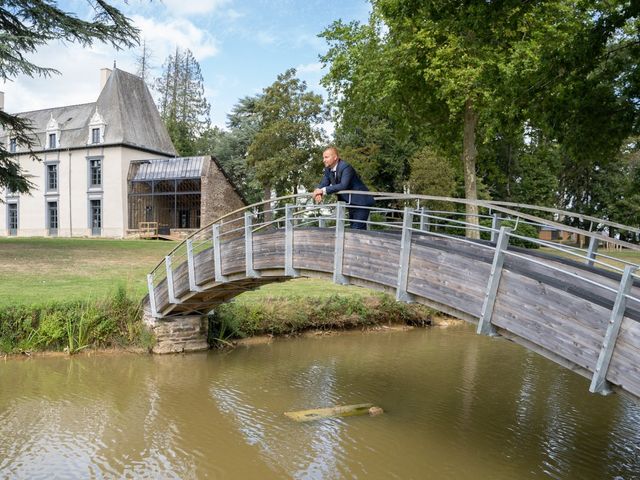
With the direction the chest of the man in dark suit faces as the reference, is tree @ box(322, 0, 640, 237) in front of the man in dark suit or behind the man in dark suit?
behind

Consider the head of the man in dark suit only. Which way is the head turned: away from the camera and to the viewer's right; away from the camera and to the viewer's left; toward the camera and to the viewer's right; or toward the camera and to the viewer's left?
toward the camera and to the viewer's left

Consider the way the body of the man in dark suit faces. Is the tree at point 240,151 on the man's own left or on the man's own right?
on the man's own right

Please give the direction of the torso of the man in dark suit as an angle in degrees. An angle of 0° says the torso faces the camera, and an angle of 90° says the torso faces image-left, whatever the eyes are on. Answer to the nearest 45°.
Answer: approximately 45°

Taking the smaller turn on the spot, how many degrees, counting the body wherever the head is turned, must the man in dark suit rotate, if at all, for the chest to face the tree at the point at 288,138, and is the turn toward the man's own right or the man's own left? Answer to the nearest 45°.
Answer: approximately 135° to the man's own right
